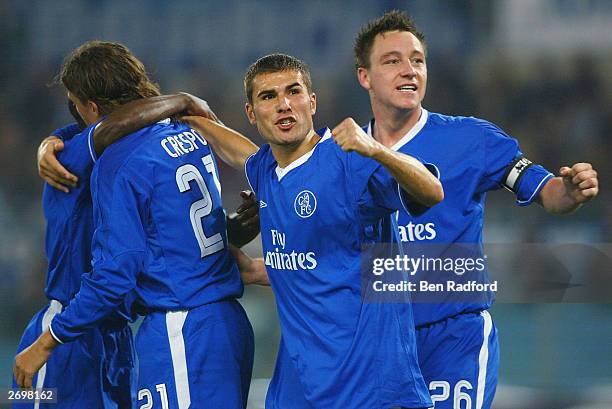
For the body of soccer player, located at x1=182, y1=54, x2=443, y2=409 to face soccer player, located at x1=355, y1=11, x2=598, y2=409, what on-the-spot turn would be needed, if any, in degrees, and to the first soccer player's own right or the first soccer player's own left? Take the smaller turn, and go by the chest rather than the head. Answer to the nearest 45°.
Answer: approximately 180°

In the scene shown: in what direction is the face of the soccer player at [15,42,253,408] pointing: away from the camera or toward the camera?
away from the camera

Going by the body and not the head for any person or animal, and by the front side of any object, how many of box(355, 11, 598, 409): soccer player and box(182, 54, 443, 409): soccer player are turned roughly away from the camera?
0

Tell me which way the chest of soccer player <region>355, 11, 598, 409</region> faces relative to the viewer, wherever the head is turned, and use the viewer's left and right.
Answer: facing the viewer and to the left of the viewer

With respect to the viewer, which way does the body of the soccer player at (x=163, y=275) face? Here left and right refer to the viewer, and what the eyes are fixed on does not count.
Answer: facing away from the viewer and to the left of the viewer

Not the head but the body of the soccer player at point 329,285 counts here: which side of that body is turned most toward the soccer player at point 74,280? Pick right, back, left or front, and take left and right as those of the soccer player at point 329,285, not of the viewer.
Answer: right

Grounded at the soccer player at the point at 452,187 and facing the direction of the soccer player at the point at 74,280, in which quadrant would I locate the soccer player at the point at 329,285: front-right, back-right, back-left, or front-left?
front-left

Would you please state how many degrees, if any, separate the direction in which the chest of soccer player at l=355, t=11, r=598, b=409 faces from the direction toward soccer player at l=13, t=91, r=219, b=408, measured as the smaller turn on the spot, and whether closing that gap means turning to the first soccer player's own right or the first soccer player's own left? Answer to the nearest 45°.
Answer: approximately 45° to the first soccer player's own right

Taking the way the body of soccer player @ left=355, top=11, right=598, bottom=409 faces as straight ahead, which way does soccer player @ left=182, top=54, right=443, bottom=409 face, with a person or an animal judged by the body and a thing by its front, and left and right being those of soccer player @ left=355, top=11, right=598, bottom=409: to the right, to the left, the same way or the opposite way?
the same way

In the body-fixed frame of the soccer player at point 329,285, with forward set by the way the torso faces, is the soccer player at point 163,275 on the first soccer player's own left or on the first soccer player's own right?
on the first soccer player's own right
